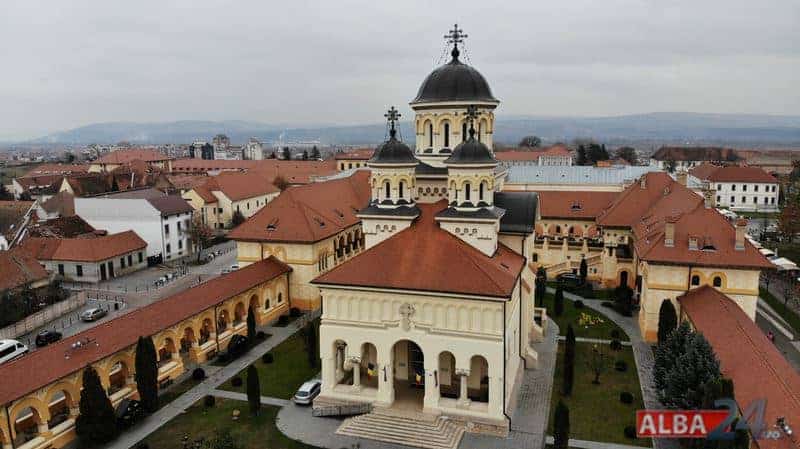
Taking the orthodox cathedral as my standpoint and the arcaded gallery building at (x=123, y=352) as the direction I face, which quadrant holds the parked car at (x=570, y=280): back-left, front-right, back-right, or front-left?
back-right

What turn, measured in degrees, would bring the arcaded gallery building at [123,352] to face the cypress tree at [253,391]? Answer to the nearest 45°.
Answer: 0° — it already faces it

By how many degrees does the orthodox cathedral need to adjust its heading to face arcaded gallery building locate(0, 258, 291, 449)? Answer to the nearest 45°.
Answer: approximately 90° to its right

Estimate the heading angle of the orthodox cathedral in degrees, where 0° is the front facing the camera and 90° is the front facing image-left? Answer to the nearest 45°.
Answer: approximately 0°

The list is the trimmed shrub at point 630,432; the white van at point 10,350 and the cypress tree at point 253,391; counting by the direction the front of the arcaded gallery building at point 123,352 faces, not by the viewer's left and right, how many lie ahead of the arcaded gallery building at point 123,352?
2

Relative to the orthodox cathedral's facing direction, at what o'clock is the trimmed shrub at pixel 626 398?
The trimmed shrub is roughly at 9 o'clock from the orthodox cathedral.

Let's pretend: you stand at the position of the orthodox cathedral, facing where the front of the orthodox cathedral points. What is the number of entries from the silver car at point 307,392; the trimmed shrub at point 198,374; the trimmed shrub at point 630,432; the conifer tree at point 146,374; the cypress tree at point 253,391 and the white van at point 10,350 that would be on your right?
5

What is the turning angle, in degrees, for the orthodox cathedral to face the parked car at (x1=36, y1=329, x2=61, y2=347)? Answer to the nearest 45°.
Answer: approximately 90° to its right

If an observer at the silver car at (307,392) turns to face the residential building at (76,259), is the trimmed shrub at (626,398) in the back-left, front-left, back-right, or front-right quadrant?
back-right

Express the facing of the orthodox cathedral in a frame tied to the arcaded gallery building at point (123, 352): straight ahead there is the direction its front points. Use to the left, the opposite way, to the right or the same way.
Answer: to the right

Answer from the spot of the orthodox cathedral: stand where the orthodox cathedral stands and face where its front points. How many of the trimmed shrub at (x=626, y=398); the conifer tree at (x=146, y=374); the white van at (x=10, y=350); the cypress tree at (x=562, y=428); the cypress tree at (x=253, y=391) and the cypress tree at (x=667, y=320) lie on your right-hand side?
3
